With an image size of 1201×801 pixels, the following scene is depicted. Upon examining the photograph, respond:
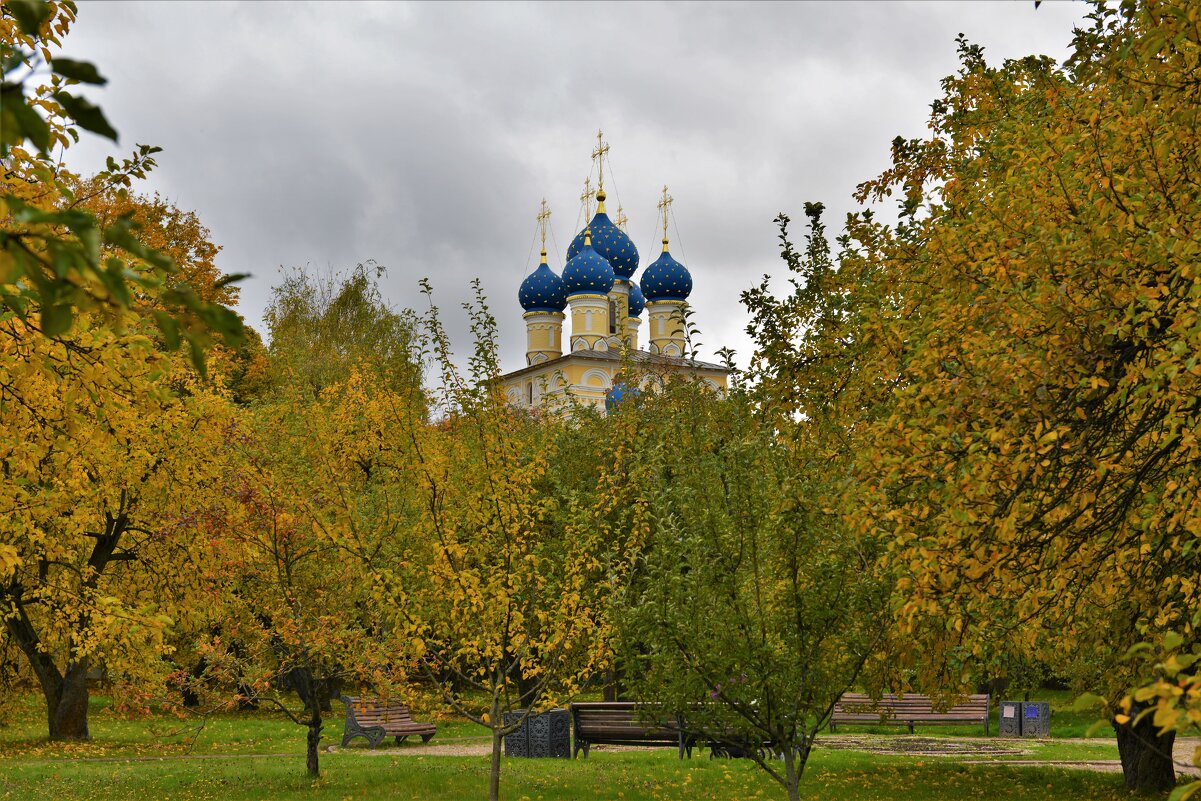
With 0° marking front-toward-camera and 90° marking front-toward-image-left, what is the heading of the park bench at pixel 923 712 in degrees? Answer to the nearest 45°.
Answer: approximately 0°

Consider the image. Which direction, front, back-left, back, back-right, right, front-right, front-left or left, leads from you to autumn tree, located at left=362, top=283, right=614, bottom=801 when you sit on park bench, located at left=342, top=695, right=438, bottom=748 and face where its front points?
front-right

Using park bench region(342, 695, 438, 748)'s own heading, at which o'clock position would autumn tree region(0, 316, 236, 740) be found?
The autumn tree is roughly at 3 o'clock from the park bench.

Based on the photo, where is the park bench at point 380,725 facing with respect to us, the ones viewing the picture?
facing the viewer and to the right of the viewer

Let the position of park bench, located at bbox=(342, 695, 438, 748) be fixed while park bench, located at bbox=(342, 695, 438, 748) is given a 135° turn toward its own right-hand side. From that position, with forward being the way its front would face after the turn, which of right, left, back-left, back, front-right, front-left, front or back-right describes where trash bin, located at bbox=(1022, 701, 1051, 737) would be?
back

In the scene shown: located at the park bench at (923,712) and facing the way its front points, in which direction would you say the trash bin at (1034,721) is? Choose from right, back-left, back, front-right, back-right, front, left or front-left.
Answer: left

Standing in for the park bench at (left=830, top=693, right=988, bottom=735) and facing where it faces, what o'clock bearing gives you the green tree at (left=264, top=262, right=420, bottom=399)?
The green tree is roughly at 4 o'clock from the park bench.

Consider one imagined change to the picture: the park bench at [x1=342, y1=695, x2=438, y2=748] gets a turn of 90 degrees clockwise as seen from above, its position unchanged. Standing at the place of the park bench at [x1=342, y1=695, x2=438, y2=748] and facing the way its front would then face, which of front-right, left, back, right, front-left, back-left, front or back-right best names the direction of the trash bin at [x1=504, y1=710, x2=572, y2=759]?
left

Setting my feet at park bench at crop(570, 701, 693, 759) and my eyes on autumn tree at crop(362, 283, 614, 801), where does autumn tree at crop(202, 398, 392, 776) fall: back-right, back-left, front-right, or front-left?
front-right

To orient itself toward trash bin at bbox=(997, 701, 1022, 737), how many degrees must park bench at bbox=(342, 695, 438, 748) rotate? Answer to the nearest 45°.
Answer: approximately 45° to its left
